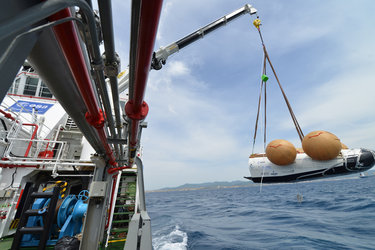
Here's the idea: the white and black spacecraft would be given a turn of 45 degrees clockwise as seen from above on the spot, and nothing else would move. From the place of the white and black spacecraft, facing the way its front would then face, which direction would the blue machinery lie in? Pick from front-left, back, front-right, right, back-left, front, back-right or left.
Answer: right

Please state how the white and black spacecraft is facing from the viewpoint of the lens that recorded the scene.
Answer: facing to the right of the viewer
